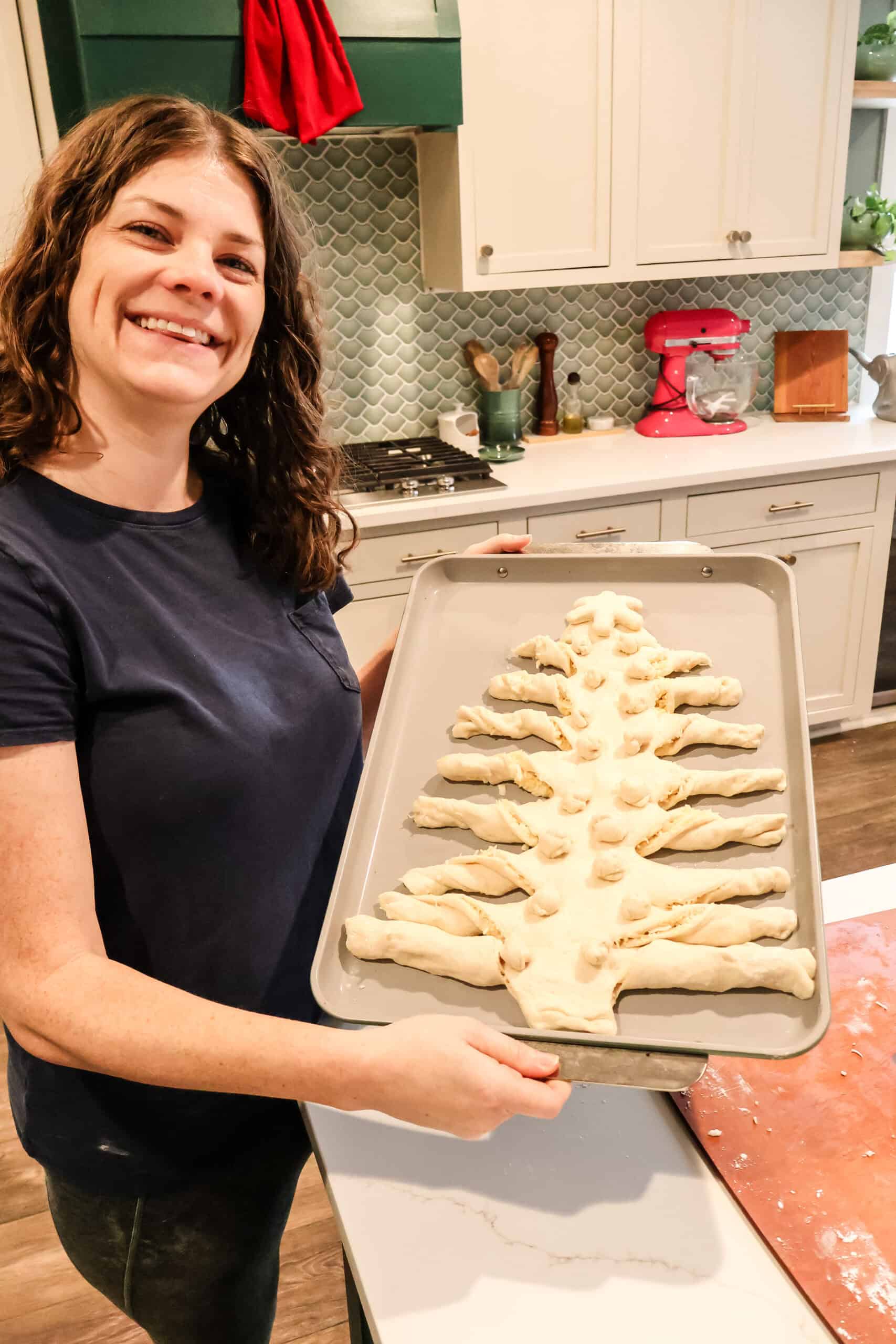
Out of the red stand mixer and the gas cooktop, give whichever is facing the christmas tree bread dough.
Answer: the gas cooktop

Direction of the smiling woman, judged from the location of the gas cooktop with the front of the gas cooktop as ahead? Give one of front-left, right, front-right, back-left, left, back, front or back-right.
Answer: front

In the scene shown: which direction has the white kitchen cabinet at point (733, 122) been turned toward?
toward the camera

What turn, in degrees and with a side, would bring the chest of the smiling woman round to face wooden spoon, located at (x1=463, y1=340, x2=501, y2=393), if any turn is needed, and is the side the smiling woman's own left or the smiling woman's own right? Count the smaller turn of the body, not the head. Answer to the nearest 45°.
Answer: approximately 135° to the smiling woman's own left

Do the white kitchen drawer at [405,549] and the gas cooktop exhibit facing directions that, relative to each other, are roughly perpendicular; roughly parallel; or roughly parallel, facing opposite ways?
roughly parallel

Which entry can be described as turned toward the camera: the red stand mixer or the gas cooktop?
the gas cooktop

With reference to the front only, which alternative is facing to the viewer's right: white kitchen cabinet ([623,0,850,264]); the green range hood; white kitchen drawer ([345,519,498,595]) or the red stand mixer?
the red stand mixer

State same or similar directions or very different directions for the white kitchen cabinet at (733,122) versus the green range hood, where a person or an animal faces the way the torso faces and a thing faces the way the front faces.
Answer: same or similar directions

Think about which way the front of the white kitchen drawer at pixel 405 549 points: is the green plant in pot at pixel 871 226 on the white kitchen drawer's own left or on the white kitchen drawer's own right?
on the white kitchen drawer's own left

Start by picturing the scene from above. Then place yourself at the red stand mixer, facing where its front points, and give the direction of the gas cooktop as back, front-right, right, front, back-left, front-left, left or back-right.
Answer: back-right

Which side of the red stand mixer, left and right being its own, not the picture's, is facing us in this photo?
right

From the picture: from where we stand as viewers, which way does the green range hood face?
facing the viewer
